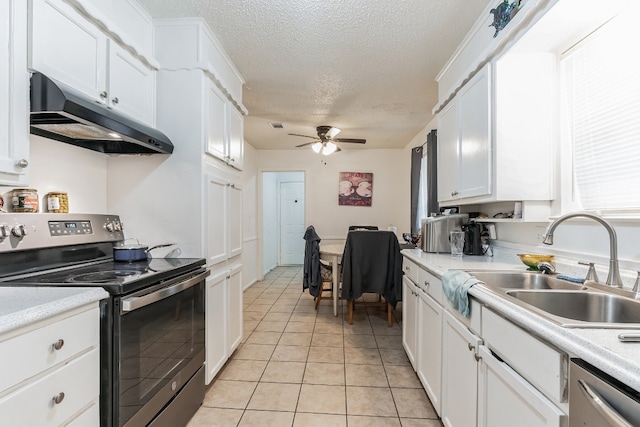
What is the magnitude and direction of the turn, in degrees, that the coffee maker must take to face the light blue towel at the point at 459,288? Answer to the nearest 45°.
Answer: approximately 45° to its left

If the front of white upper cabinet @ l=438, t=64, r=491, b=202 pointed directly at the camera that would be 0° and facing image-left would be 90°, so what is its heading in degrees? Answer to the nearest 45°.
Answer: approximately 45°

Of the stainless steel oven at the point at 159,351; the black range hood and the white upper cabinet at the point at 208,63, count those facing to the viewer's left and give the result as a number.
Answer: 0

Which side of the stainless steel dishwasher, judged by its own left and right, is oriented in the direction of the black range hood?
front

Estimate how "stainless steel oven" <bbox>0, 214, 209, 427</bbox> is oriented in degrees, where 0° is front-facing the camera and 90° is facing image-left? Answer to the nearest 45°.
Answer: approximately 315°

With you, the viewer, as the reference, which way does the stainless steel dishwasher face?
facing the viewer and to the left of the viewer

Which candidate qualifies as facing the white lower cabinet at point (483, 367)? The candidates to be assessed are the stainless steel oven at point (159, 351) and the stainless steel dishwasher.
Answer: the stainless steel oven

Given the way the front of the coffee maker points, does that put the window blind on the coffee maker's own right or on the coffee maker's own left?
on the coffee maker's own left

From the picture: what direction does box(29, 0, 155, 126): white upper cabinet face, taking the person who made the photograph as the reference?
facing the viewer and to the right of the viewer

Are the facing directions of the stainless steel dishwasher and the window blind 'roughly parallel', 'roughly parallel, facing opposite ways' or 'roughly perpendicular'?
roughly parallel

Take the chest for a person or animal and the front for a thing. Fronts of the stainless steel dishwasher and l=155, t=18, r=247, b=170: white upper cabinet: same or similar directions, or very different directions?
very different directions

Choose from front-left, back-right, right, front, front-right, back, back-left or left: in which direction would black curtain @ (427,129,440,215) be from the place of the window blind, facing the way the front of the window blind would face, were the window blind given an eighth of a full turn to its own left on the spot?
back-right

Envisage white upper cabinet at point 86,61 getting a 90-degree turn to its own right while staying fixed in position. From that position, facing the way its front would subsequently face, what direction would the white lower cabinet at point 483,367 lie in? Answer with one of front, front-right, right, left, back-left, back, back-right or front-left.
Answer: left

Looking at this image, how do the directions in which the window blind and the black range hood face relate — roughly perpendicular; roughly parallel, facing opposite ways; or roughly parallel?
roughly parallel, facing opposite ways

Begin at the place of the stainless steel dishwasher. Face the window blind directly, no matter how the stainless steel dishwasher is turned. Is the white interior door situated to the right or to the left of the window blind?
left

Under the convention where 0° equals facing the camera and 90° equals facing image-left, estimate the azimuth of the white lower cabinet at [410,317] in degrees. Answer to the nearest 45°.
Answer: approximately 90°

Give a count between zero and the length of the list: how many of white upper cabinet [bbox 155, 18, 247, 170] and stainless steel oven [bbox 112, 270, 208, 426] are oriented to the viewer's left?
0

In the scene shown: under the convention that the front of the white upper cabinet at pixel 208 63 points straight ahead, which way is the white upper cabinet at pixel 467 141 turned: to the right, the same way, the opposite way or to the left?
the opposite way

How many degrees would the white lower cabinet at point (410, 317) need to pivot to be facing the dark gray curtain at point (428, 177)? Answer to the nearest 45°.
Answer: approximately 90° to its right

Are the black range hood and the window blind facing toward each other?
yes

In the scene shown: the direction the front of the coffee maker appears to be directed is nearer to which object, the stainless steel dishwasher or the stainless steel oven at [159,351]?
the stainless steel oven

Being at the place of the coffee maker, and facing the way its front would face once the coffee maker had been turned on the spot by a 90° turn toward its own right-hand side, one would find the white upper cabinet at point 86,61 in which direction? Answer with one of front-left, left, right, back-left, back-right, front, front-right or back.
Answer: left
